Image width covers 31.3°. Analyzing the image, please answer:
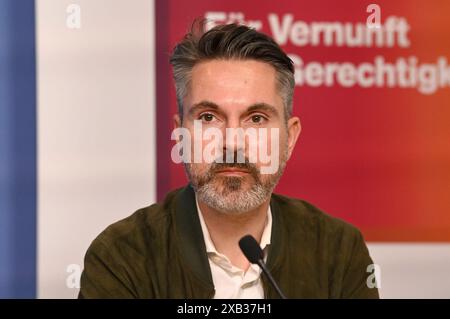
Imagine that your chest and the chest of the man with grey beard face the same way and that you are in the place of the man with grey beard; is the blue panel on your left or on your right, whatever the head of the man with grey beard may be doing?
on your right

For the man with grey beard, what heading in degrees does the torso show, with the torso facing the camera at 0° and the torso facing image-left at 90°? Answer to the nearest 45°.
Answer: approximately 0°
